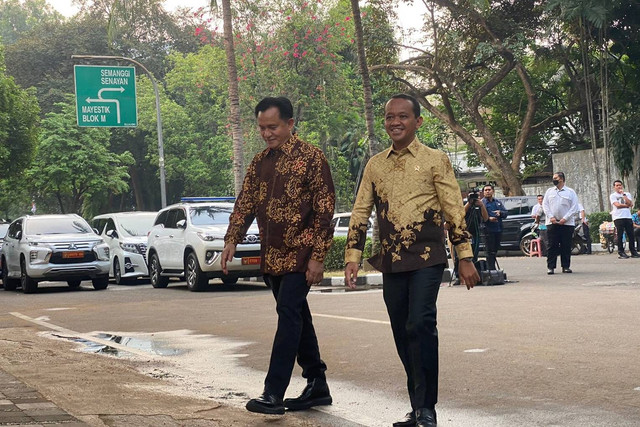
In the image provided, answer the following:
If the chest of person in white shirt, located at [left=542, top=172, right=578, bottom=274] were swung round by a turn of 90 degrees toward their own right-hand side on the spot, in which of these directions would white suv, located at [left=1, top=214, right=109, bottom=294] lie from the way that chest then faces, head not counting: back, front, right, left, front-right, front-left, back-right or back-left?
front

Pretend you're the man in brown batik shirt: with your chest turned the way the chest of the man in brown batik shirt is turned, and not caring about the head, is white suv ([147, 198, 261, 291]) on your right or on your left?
on your right

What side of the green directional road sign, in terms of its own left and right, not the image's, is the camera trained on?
front

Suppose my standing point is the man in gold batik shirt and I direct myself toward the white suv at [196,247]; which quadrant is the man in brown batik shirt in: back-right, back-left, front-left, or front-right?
front-left

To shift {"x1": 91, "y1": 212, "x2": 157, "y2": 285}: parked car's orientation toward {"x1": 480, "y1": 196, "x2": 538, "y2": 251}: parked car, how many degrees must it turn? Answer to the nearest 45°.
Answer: approximately 45° to its left

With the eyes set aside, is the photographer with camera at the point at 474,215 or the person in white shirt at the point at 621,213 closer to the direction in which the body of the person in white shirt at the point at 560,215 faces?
the photographer with camera

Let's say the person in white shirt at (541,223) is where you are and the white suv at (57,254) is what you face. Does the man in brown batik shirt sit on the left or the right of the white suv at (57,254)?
left

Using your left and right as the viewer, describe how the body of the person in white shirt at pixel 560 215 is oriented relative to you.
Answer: facing the viewer

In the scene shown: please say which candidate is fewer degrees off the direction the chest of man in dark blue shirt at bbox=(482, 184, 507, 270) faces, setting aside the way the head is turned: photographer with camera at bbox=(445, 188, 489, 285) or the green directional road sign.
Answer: the photographer with camera

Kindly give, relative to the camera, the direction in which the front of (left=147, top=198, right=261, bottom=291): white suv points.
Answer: facing the viewer and to the right of the viewer

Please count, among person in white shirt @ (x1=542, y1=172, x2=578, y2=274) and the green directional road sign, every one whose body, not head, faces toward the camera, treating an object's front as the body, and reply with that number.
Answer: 2

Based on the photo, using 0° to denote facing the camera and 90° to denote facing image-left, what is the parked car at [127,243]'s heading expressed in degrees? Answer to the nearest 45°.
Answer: approximately 315°

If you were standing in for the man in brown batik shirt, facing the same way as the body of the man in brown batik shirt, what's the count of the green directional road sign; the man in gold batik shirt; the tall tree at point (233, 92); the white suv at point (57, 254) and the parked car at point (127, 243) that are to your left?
1
